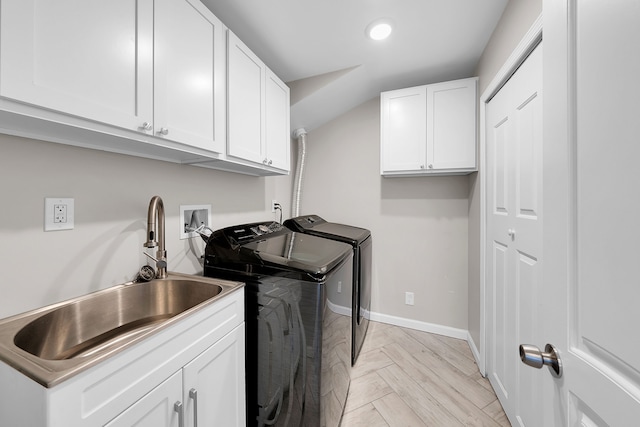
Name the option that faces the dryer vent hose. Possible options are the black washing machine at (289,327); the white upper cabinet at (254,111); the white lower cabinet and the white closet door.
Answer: the white closet door

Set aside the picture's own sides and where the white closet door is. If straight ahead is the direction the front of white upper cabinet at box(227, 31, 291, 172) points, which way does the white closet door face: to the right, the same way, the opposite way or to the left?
the opposite way

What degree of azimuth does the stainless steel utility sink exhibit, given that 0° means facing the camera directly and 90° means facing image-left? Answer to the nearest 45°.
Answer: approximately 315°

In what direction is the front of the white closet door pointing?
to the viewer's left

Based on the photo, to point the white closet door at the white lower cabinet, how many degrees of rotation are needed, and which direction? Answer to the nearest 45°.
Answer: approximately 45° to its left

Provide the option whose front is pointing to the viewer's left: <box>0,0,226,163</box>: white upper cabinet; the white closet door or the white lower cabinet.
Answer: the white closet door

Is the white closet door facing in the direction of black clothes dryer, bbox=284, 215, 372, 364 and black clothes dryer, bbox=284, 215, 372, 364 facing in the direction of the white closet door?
yes

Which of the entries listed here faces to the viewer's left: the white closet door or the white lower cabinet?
the white closet door

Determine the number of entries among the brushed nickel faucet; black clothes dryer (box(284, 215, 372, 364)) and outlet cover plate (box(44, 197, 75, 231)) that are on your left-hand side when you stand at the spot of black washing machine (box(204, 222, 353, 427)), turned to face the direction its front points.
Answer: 1

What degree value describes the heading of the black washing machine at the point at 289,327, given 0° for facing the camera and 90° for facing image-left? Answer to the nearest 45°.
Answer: approximately 315°

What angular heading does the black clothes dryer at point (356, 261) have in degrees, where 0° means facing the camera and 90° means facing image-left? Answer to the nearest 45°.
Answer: approximately 315°

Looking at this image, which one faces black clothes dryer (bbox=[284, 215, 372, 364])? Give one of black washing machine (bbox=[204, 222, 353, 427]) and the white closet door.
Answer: the white closet door

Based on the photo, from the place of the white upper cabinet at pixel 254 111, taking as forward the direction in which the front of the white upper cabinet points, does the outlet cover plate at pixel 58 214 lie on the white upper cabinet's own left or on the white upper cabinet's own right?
on the white upper cabinet's own right
